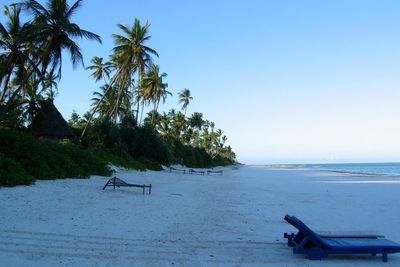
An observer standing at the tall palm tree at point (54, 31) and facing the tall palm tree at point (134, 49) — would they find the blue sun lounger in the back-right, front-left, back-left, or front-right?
back-right

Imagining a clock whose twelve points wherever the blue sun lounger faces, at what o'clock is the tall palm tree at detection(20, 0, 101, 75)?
The tall palm tree is roughly at 7 o'clock from the blue sun lounger.

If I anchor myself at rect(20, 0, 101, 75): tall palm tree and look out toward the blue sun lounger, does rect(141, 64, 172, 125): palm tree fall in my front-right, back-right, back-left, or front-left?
back-left

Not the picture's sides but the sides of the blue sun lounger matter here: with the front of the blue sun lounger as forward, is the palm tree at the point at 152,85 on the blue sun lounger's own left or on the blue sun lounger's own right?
on the blue sun lounger's own left

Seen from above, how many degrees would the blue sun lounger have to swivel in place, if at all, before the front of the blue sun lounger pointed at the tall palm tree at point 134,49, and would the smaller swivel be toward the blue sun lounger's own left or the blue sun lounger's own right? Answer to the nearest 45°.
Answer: approximately 135° to the blue sun lounger's own left

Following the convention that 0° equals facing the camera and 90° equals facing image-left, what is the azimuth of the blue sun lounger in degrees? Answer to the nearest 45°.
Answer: approximately 270°
